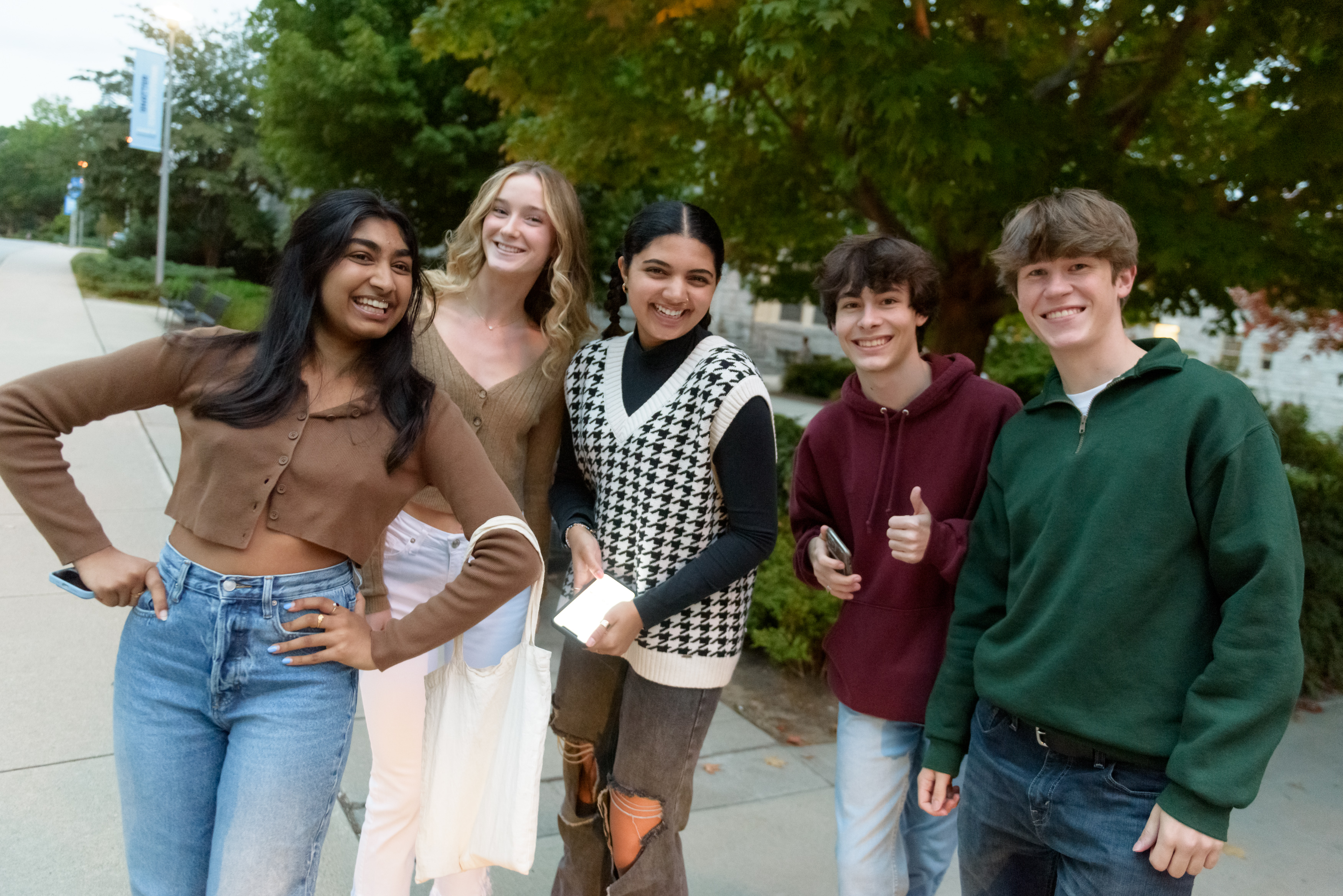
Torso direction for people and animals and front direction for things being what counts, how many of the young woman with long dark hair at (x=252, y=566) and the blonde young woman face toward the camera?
2

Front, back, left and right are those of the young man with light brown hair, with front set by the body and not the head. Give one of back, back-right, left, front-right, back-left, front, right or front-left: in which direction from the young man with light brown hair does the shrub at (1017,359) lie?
back-right

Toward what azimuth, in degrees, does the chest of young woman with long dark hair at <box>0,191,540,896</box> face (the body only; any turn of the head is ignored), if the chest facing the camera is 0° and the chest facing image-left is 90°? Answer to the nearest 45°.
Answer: approximately 0°

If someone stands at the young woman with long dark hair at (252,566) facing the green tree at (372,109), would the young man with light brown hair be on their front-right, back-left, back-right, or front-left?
back-right

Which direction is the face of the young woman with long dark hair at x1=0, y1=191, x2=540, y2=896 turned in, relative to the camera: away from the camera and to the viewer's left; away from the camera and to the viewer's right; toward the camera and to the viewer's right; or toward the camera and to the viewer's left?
toward the camera and to the viewer's right

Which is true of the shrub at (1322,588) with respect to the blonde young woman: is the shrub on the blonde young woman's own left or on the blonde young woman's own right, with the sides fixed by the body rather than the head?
on the blonde young woman's own left

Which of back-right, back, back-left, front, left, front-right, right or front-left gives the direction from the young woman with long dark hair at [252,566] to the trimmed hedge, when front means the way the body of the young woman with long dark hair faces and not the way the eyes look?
back

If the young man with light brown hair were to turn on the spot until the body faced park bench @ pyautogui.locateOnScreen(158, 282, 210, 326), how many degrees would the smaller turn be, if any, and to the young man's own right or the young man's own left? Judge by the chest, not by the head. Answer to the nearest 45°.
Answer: approximately 90° to the young man's own right

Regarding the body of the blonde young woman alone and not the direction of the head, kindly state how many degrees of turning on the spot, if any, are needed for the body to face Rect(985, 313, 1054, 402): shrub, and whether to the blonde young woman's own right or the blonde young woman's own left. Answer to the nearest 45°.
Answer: approximately 135° to the blonde young woman's own left

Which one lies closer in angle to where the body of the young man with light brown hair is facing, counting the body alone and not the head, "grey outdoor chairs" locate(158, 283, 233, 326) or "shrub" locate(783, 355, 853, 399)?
the grey outdoor chairs

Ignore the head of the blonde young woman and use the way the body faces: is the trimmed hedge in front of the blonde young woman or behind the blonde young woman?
behind

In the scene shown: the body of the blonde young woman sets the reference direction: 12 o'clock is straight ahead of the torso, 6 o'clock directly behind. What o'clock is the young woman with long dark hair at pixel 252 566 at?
The young woman with long dark hair is roughly at 1 o'clock from the blonde young woman.
